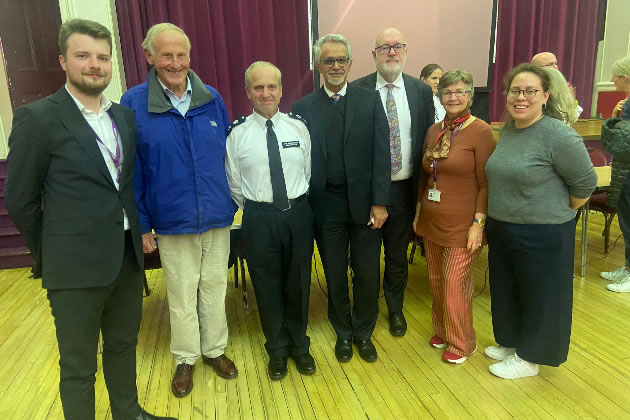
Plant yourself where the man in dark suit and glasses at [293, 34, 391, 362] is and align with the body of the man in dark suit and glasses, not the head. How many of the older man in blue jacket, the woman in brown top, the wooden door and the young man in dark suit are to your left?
1

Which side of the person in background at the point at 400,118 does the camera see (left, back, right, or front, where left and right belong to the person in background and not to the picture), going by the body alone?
front

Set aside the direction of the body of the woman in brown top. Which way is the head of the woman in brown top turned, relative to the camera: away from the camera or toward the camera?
toward the camera

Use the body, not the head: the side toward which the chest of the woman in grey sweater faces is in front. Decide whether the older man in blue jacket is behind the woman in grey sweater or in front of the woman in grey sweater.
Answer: in front

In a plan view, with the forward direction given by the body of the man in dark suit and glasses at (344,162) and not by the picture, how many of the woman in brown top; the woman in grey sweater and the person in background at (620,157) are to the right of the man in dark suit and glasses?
0

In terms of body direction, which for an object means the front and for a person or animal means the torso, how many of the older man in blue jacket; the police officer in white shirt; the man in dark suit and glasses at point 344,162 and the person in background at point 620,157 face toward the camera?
3

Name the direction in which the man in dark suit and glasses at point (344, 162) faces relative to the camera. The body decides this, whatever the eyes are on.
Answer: toward the camera

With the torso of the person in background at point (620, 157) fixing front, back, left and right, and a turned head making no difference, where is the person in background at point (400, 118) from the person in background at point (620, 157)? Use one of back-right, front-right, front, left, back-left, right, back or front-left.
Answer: front-left

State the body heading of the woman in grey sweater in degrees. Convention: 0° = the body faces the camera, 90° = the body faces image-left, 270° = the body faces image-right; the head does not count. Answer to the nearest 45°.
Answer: approximately 45°

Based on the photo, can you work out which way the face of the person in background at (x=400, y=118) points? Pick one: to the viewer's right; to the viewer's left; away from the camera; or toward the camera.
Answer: toward the camera

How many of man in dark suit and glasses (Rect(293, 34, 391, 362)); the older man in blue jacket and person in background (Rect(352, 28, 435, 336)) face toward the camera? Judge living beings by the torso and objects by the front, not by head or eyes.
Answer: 3

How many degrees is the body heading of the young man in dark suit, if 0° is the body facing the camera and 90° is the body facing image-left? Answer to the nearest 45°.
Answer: approximately 315°

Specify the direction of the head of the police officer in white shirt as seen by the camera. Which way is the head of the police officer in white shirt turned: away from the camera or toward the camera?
toward the camera

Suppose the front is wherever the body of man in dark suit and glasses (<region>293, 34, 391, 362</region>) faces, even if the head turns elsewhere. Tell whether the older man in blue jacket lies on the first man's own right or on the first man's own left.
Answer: on the first man's own right

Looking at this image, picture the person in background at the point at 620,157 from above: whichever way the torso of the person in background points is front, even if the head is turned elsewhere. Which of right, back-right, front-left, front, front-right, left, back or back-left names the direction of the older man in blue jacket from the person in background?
front-left
